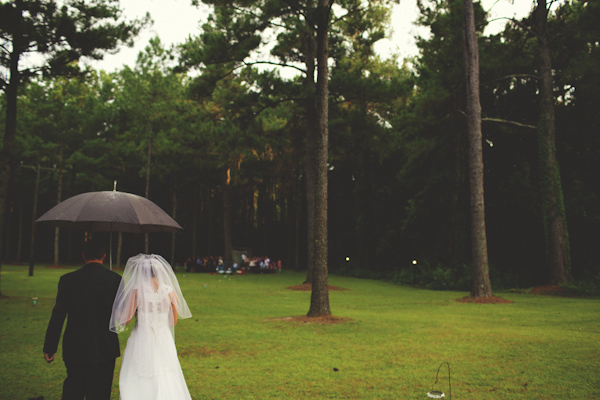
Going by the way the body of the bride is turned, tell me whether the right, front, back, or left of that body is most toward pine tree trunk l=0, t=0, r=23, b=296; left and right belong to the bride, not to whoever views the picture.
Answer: front

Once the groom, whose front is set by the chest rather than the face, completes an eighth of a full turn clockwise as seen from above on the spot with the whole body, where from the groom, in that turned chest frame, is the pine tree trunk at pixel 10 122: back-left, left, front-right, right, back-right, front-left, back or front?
front-left

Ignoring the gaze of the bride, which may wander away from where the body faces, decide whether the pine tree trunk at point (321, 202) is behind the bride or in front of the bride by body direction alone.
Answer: in front

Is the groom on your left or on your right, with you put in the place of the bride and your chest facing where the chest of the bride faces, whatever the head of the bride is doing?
on your left

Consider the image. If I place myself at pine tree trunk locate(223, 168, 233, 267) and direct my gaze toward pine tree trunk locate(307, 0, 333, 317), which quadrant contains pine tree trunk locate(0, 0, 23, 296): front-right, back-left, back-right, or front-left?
front-right

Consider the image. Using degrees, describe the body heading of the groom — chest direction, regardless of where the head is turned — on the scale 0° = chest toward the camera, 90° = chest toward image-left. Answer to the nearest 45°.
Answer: approximately 180°

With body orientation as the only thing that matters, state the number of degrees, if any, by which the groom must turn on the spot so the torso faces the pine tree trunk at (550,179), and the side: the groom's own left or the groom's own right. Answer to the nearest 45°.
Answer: approximately 45° to the groom's own right

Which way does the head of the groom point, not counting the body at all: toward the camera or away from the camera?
away from the camera

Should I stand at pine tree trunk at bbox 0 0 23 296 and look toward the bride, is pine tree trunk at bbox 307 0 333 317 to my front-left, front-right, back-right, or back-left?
front-left

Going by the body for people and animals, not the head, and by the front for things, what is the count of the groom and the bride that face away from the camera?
2

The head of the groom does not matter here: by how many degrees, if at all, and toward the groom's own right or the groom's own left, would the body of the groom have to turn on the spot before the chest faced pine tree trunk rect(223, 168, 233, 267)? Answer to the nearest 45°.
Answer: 0° — they already face it

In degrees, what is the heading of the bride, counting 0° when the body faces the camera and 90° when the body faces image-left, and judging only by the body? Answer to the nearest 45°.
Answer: approximately 180°

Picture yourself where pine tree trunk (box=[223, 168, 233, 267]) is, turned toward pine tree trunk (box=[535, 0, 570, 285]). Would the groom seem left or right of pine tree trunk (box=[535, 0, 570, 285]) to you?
right

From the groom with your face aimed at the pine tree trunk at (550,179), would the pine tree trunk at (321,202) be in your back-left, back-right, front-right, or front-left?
front-left

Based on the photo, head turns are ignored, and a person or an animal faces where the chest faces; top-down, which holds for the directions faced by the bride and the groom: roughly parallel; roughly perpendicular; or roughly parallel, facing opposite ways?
roughly parallel

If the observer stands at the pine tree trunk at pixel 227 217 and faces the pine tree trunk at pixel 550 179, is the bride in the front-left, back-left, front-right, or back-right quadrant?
front-right
